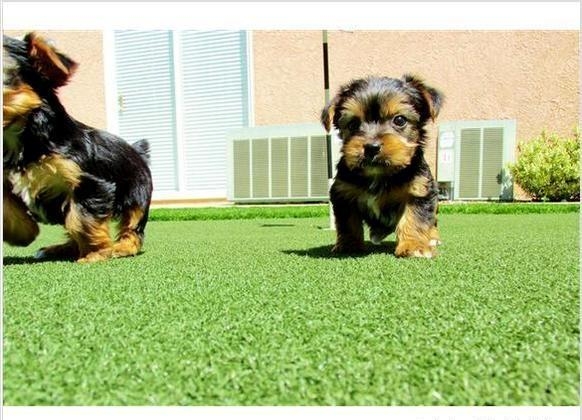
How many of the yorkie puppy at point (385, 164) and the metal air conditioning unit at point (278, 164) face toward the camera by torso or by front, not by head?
2

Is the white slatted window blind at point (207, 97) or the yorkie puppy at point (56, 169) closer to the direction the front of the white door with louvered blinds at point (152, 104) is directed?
the yorkie puppy

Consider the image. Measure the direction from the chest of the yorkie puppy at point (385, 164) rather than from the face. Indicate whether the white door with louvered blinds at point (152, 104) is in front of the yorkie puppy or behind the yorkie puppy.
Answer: behind

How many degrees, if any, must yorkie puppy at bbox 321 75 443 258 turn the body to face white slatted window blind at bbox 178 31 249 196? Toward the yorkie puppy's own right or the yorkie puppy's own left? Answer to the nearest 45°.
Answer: approximately 135° to the yorkie puppy's own right

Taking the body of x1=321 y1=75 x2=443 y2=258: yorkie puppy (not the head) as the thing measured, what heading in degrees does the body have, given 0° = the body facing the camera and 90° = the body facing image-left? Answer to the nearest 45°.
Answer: approximately 0°

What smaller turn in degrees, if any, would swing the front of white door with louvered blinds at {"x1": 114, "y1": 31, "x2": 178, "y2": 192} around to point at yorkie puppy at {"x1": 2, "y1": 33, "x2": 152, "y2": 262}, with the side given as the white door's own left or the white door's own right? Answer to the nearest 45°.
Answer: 0° — it already faces it

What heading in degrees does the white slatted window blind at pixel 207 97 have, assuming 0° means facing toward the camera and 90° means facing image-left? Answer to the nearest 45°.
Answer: approximately 0°

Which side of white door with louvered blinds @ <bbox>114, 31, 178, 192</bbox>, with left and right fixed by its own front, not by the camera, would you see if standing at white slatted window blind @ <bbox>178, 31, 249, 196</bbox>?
left

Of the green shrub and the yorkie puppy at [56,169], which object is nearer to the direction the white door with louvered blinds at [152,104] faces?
the yorkie puppy

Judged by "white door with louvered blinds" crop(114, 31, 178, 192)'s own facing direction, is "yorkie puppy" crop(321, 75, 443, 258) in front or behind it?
in front

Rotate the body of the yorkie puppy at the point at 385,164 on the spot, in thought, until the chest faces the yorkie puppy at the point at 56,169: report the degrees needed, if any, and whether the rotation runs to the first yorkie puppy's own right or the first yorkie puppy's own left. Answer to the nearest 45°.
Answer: approximately 45° to the first yorkie puppy's own right
